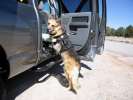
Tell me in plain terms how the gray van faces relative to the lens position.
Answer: facing away from the viewer and to the right of the viewer

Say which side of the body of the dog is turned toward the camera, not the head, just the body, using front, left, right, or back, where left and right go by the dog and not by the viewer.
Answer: left
